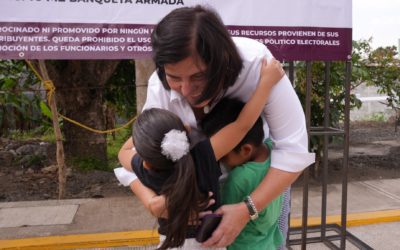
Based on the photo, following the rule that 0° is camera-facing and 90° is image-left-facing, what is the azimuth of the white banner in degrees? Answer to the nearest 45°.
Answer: approximately 0°

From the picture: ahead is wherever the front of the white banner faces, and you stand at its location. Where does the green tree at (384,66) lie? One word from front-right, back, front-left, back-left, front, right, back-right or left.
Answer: back-left

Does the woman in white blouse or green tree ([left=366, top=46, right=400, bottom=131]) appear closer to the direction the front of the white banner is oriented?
the woman in white blouse

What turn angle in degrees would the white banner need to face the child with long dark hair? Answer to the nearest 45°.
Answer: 0° — it already faces them

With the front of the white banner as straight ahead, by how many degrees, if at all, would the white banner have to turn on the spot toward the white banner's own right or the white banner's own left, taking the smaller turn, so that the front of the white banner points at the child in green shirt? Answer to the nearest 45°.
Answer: approximately 45° to the white banner's own left
